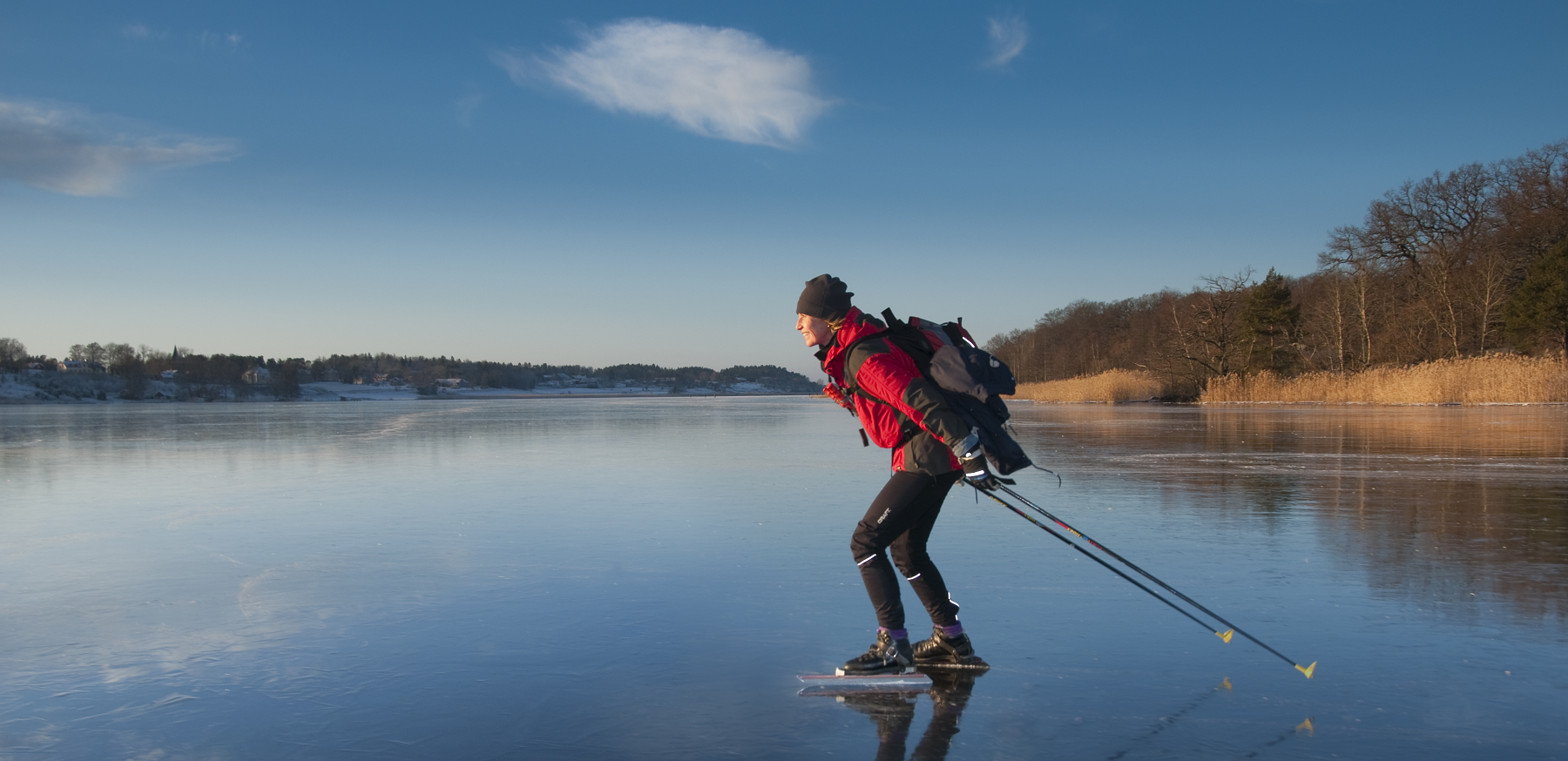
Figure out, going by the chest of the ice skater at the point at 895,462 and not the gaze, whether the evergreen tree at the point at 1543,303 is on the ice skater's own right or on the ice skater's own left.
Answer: on the ice skater's own right

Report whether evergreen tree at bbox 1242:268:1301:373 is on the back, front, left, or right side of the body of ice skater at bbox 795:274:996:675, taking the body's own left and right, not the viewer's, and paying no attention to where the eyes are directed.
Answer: right

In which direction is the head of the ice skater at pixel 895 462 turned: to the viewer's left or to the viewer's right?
to the viewer's left

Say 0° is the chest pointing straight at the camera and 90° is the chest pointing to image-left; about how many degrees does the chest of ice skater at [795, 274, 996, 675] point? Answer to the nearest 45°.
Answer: approximately 90°
